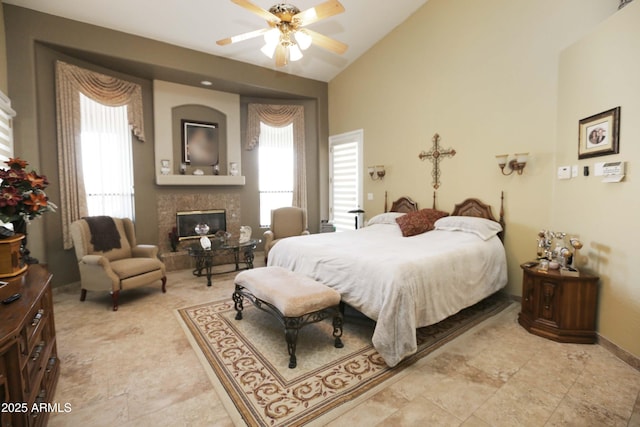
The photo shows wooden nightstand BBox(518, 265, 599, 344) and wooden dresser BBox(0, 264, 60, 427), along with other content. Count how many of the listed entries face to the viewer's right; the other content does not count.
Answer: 1

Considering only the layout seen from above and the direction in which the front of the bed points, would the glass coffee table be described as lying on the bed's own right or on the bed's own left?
on the bed's own right

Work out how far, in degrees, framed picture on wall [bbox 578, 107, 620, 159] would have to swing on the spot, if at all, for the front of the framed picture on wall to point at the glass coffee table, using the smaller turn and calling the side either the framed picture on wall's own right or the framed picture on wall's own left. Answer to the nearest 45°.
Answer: approximately 45° to the framed picture on wall's own right

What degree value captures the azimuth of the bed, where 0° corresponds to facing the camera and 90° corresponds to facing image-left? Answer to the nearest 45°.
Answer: approximately 45°

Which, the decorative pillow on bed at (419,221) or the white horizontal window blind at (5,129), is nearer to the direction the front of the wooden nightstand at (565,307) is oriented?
the white horizontal window blind

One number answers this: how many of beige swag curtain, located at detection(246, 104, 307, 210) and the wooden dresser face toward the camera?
1

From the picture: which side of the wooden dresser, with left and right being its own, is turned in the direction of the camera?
right

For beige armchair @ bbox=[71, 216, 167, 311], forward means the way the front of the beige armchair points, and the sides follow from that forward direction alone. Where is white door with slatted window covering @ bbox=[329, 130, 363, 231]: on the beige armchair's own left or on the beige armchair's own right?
on the beige armchair's own left

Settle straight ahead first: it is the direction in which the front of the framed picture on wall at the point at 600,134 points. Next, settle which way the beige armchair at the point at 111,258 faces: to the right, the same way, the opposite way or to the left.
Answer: the opposite way

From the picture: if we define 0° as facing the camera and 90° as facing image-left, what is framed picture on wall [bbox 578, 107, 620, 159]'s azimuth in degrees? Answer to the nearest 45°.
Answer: approximately 45°
